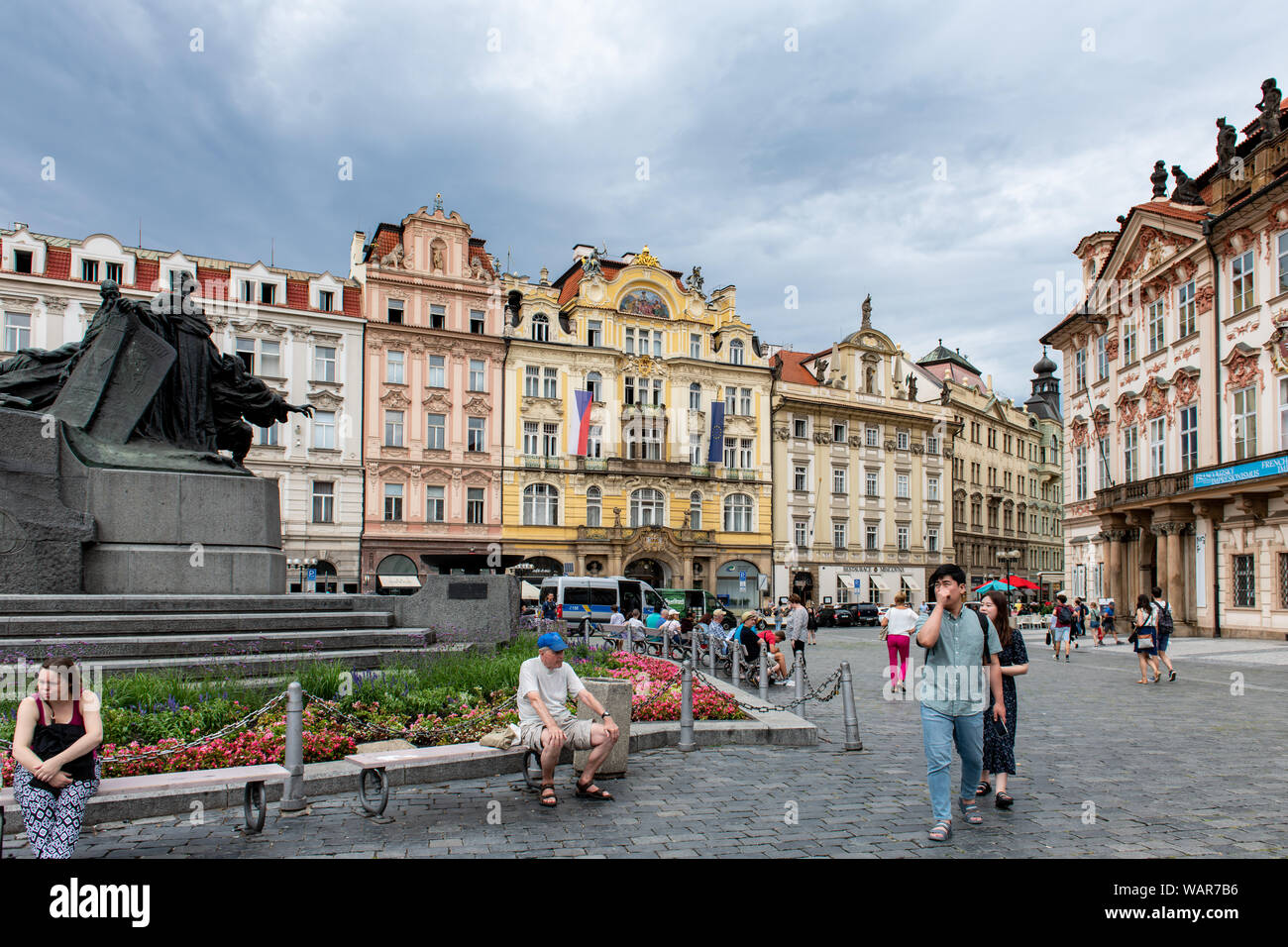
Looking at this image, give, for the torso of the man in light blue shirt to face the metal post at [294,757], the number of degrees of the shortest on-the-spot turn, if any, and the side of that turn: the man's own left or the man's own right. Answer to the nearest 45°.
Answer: approximately 90° to the man's own right

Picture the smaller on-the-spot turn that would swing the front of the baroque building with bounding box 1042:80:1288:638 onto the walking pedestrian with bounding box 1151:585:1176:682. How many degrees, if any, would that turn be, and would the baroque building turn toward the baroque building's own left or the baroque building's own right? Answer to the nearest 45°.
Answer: approximately 45° to the baroque building's own left

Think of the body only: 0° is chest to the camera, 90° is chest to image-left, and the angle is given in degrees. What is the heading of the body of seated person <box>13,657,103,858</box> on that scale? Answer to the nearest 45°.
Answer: approximately 0°
